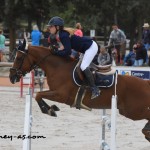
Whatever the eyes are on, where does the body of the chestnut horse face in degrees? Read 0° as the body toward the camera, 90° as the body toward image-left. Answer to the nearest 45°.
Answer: approximately 90°

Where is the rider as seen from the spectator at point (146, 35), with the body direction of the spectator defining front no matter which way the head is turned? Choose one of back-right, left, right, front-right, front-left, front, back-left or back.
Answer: front

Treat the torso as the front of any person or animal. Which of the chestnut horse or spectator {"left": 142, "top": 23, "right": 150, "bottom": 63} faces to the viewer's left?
the chestnut horse

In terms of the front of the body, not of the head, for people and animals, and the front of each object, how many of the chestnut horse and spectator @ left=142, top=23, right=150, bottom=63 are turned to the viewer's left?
1

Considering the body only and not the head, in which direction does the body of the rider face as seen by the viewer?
to the viewer's left

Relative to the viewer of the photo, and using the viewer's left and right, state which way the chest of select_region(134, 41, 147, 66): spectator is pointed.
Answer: facing the viewer and to the left of the viewer

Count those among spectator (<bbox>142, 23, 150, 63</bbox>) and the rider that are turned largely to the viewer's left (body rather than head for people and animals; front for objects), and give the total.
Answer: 1

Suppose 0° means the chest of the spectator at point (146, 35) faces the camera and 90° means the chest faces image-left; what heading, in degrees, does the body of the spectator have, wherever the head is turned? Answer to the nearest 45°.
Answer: approximately 0°

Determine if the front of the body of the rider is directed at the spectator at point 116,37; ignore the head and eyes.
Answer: no

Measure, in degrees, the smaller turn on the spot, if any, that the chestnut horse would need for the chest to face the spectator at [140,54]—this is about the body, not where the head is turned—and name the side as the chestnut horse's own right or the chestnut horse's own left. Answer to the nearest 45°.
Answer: approximately 90° to the chestnut horse's own right

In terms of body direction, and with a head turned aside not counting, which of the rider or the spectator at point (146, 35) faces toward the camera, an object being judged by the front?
the spectator

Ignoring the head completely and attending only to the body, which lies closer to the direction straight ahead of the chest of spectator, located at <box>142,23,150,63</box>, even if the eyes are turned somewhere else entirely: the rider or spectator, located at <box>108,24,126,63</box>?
the rider

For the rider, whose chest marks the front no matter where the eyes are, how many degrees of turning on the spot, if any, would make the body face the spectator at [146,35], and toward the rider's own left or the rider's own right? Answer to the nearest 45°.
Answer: approximately 90° to the rider's own right
